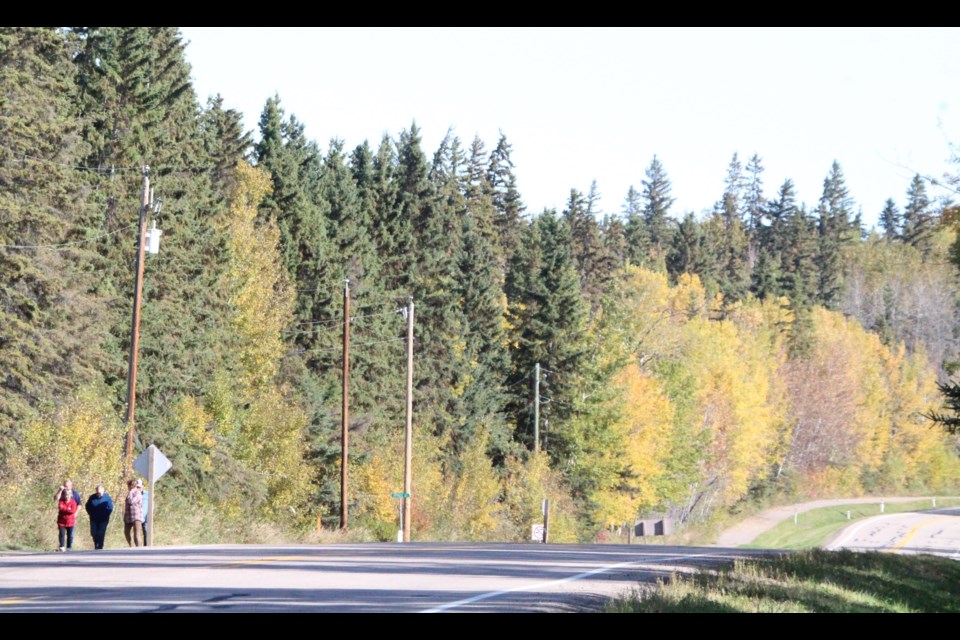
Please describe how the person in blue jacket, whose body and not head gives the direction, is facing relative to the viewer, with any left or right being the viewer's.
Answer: facing the viewer

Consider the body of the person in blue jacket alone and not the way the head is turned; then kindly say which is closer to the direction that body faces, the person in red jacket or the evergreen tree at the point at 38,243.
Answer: the person in red jacket

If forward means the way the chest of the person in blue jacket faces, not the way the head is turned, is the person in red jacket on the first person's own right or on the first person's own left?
on the first person's own right

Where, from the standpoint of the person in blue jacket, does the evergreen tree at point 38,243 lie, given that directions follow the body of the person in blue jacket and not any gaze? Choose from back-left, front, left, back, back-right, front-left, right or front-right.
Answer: back

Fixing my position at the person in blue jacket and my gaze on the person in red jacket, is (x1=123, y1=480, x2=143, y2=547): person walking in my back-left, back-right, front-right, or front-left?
back-right
